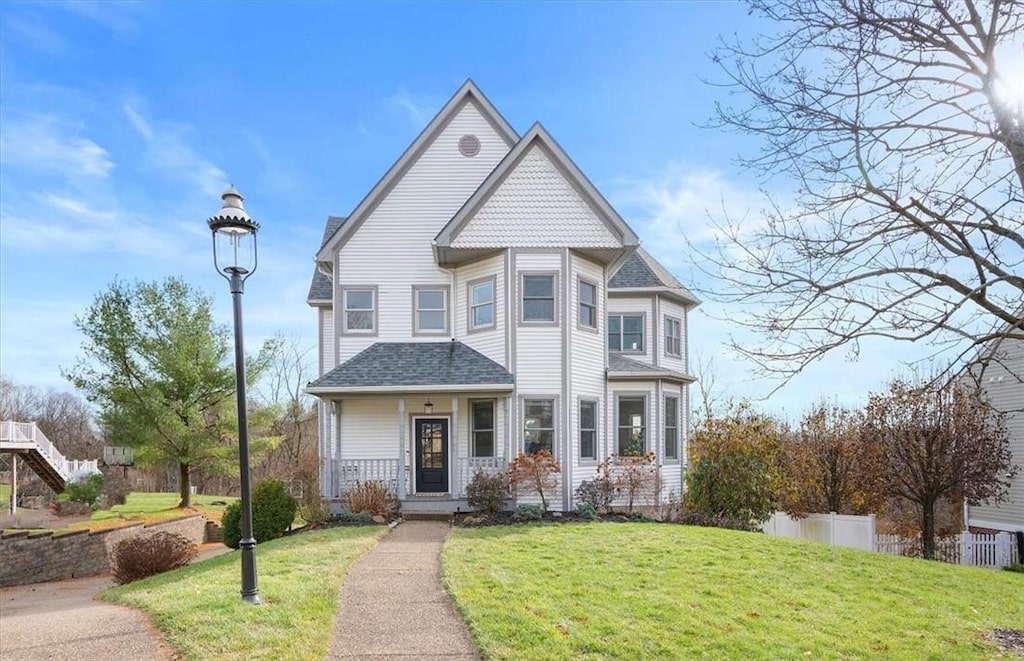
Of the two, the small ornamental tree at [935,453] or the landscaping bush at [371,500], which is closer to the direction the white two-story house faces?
the landscaping bush

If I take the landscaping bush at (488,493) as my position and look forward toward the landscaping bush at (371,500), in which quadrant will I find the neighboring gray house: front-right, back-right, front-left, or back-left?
back-right

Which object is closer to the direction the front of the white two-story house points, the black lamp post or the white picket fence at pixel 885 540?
the black lamp post

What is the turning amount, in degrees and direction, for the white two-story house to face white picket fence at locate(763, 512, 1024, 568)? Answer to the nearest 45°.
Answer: approximately 90° to its left

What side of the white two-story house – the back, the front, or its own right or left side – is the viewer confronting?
front

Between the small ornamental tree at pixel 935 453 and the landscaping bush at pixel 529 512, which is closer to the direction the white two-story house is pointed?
the landscaping bush

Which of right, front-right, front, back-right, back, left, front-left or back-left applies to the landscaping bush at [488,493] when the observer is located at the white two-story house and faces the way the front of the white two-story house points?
front
